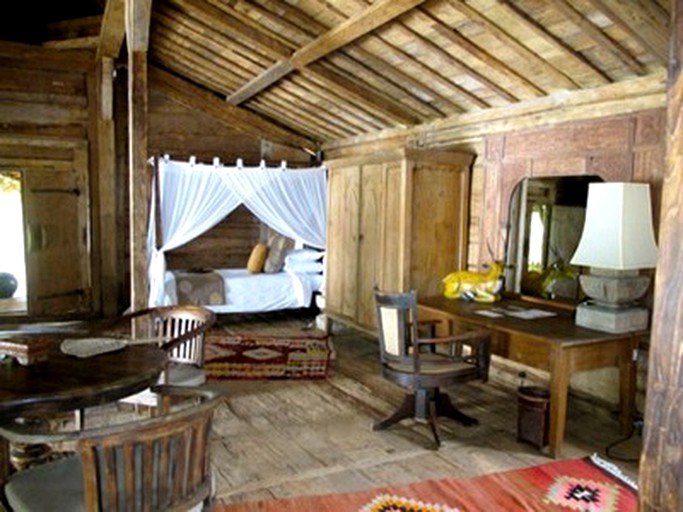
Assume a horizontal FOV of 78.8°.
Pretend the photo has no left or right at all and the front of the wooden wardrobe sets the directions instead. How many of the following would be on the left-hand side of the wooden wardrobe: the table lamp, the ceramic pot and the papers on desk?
2

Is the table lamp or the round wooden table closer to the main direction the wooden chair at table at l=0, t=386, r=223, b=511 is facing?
the round wooden table

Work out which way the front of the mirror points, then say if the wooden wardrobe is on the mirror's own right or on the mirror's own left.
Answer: on the mirror's own right

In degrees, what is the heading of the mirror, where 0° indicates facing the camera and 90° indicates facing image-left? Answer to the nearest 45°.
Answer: approximately 45°

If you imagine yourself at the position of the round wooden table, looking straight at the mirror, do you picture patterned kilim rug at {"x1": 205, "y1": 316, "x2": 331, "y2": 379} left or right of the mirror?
left

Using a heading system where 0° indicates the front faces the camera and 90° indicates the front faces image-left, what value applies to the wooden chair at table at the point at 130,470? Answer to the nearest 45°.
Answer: approximately 135°

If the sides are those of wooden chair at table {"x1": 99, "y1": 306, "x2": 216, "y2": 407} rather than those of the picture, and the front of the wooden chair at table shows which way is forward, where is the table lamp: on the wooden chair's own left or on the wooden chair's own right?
on the wooden chair's own left

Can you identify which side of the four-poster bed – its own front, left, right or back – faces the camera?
left

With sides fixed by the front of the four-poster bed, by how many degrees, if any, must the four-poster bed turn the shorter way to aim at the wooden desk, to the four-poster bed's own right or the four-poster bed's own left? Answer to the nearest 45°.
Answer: approximately 135° to the four-poster bed's own left

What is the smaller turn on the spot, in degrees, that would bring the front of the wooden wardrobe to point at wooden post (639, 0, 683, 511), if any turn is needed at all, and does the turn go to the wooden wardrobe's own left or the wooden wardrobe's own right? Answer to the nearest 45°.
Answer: approximately 45° to the wooden wardrobe's own left

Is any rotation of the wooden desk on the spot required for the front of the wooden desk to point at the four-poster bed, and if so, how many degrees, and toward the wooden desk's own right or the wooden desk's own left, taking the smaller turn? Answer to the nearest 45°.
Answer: approximately 90° to the wooden desk's own right

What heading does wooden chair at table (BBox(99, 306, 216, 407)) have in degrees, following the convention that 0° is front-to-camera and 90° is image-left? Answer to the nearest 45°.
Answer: approximately 45°
